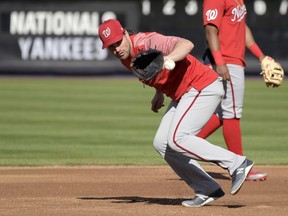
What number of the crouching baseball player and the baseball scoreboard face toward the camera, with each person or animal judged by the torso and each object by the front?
1

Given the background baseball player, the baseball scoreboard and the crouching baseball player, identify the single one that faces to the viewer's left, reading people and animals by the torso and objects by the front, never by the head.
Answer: the crouching baseball player

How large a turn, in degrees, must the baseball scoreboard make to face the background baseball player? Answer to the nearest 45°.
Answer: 0° — it already faces them

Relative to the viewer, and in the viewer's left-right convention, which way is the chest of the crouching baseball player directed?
facing to the left of the viewer

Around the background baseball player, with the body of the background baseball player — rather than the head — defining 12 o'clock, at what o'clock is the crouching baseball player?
The crouching baseball player is roughly at 2 o'clock from the background baseball player.

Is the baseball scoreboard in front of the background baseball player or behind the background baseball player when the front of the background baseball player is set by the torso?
behind

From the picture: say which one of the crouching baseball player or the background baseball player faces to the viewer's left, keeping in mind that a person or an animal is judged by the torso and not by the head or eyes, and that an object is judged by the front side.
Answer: the crouching baseball player

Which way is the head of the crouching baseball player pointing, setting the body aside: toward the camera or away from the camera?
toward the camera

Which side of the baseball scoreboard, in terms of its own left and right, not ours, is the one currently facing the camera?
front

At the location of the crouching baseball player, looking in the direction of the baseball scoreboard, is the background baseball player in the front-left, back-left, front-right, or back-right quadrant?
front-right

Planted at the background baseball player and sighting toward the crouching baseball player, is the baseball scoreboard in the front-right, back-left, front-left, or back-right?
back-right

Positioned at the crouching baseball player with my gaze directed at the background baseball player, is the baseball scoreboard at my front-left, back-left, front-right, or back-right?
front-left

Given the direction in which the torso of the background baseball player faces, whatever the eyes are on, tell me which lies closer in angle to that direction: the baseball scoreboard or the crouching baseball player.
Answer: the crouching baseball player

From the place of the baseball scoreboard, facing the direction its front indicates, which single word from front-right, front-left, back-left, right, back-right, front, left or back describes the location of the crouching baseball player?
front

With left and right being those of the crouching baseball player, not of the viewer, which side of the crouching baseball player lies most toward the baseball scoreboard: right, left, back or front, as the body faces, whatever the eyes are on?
right
